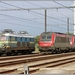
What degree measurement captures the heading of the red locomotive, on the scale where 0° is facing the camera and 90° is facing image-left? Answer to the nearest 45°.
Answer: approximately 45°
